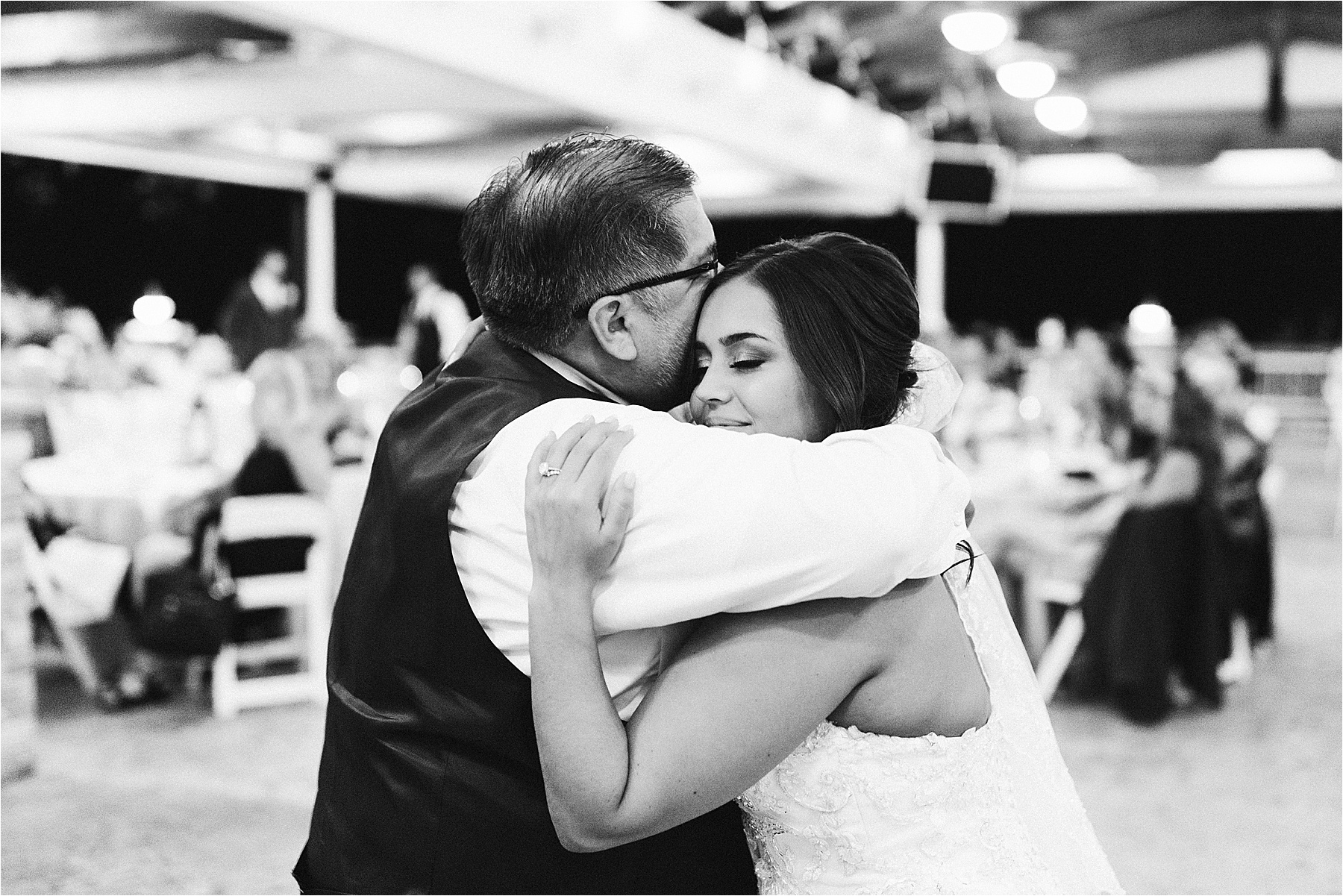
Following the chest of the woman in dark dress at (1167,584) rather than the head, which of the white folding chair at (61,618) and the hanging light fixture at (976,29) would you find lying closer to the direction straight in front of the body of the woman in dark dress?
the white folding chair

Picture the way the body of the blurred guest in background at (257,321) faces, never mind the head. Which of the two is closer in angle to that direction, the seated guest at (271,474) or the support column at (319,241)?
the seated guest

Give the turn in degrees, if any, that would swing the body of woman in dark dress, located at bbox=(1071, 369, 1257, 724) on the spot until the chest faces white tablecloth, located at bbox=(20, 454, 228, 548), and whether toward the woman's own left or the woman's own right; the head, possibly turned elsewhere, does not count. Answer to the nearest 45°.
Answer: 0° — they already face it

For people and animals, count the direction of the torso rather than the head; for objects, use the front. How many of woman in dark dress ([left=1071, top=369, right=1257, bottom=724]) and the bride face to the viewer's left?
2

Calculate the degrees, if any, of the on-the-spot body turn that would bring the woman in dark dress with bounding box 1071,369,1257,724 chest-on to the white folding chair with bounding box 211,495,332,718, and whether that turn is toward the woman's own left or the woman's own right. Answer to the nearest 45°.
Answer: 0° — they already face it

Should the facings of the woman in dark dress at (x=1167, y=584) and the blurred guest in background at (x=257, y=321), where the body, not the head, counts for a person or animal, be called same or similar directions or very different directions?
very different directions

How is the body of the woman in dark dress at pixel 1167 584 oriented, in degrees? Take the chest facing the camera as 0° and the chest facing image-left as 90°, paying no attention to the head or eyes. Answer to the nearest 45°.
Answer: approximately 90°

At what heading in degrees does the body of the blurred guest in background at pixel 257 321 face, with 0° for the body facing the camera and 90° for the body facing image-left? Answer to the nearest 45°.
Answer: approximately 315°

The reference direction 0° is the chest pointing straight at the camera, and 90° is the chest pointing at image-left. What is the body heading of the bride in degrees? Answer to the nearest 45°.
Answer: approximately 90°
